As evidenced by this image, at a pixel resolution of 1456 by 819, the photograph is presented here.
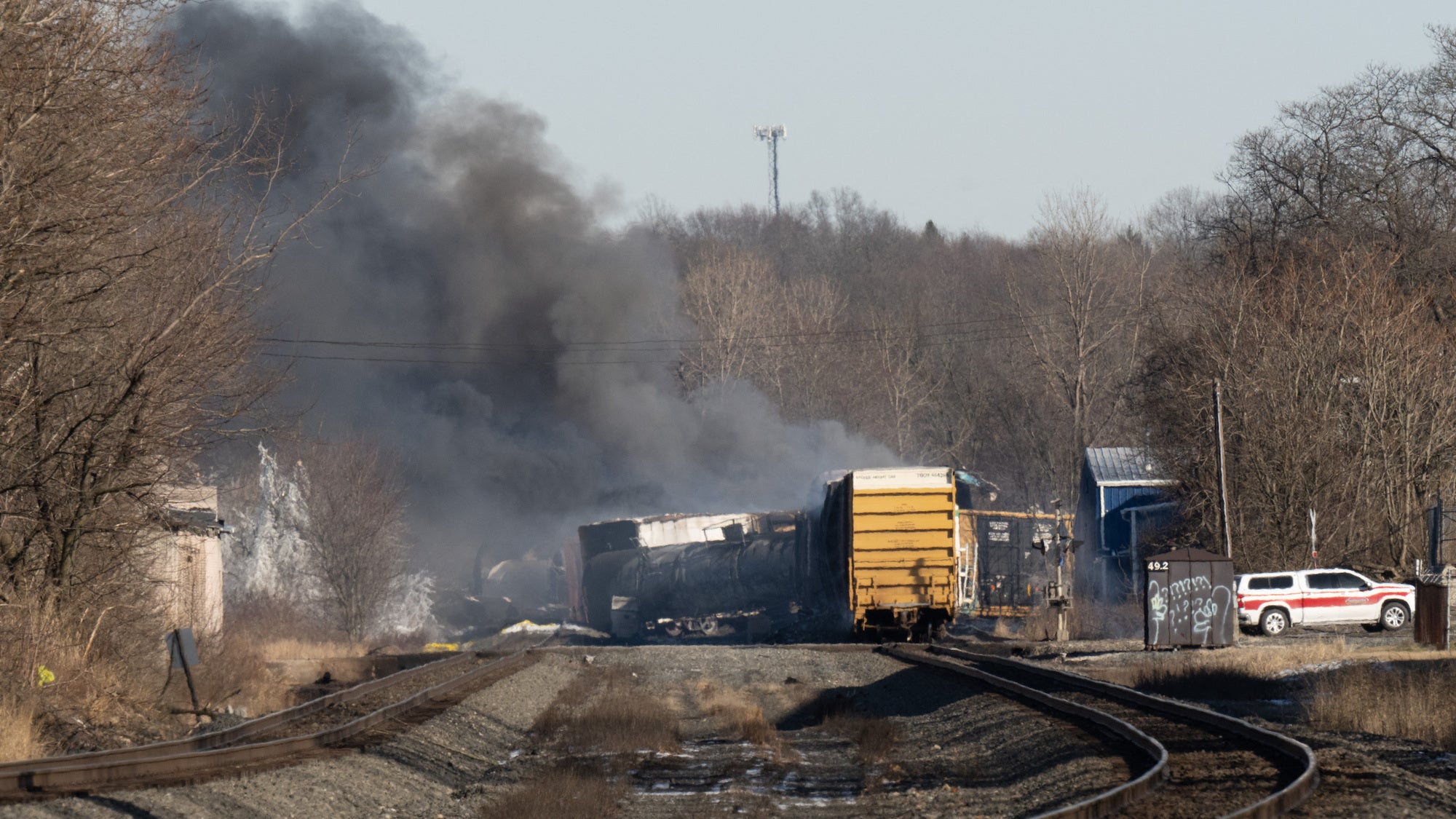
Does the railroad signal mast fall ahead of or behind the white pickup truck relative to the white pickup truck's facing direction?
behind

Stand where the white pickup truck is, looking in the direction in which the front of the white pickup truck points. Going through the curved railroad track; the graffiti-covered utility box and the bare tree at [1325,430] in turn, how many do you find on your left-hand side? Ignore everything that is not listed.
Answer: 1

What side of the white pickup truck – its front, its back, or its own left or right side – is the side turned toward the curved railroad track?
right

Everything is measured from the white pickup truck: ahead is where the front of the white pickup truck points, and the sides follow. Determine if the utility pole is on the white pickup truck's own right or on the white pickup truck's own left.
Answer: on the white pickup truck's own left

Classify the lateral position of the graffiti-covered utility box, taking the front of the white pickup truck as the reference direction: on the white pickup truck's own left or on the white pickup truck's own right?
on the white pickup truck's own right

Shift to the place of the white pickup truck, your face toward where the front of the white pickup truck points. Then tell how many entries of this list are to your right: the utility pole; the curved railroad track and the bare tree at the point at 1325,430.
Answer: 1

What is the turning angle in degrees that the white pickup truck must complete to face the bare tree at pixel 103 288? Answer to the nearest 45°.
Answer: approximately 135° to its right

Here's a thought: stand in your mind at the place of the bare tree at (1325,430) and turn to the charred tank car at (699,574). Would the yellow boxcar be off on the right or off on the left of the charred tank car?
left

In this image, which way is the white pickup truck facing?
to the viewer's right
